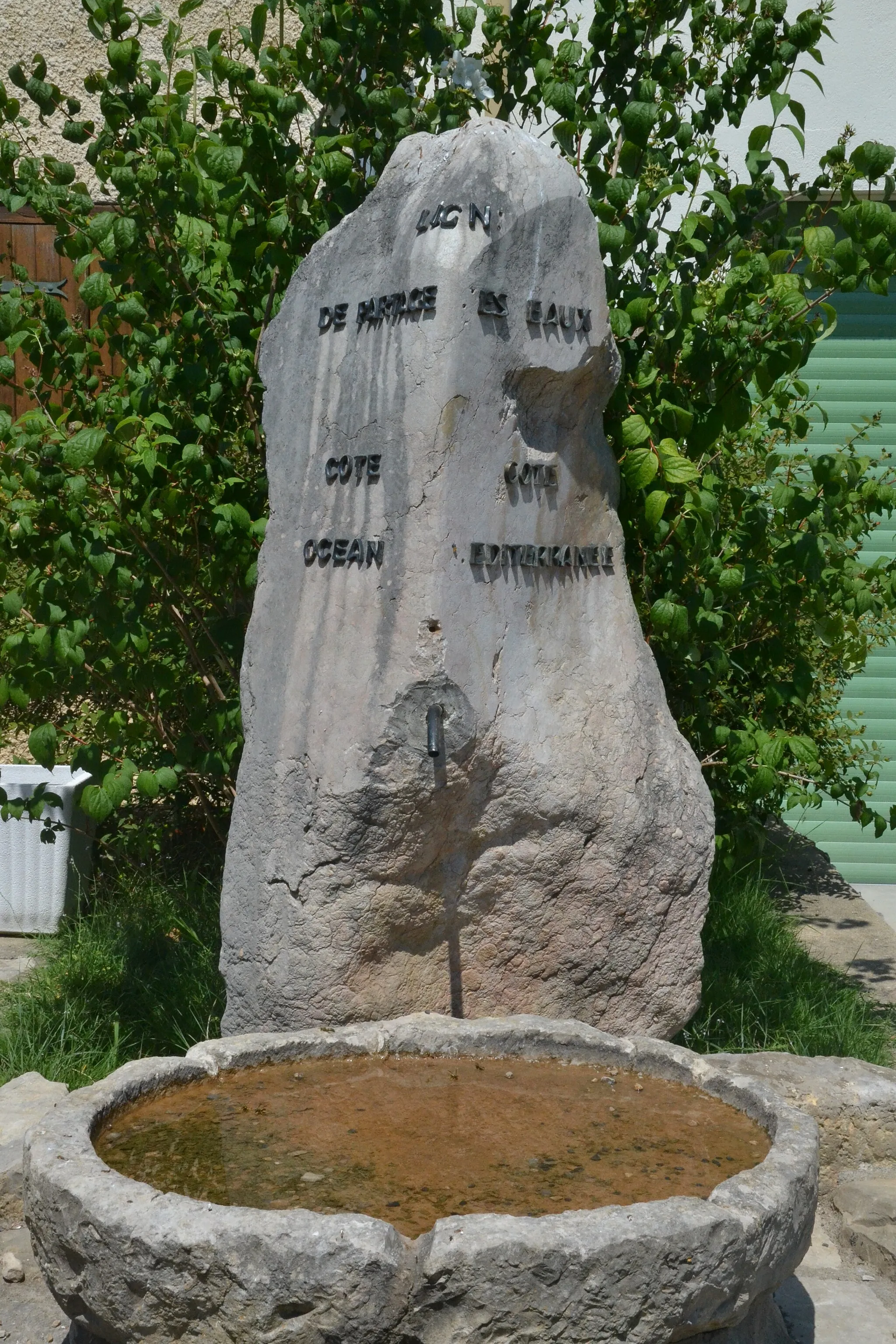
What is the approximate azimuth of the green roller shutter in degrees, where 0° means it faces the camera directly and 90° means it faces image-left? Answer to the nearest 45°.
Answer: approximately 0°

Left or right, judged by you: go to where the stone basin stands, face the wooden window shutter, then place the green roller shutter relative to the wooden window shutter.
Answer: right

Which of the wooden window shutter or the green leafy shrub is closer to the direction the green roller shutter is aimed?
the green leafy shrub

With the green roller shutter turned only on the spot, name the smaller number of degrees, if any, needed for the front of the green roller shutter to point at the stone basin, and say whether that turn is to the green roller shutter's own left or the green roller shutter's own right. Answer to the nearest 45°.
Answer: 0° — it already faces it

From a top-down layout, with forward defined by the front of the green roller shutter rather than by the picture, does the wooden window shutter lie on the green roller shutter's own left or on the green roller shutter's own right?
on the green roller shutter's own right

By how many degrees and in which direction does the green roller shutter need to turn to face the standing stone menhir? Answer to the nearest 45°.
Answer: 0° — it already faces it

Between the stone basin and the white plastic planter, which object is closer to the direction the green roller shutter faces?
the stone basin
